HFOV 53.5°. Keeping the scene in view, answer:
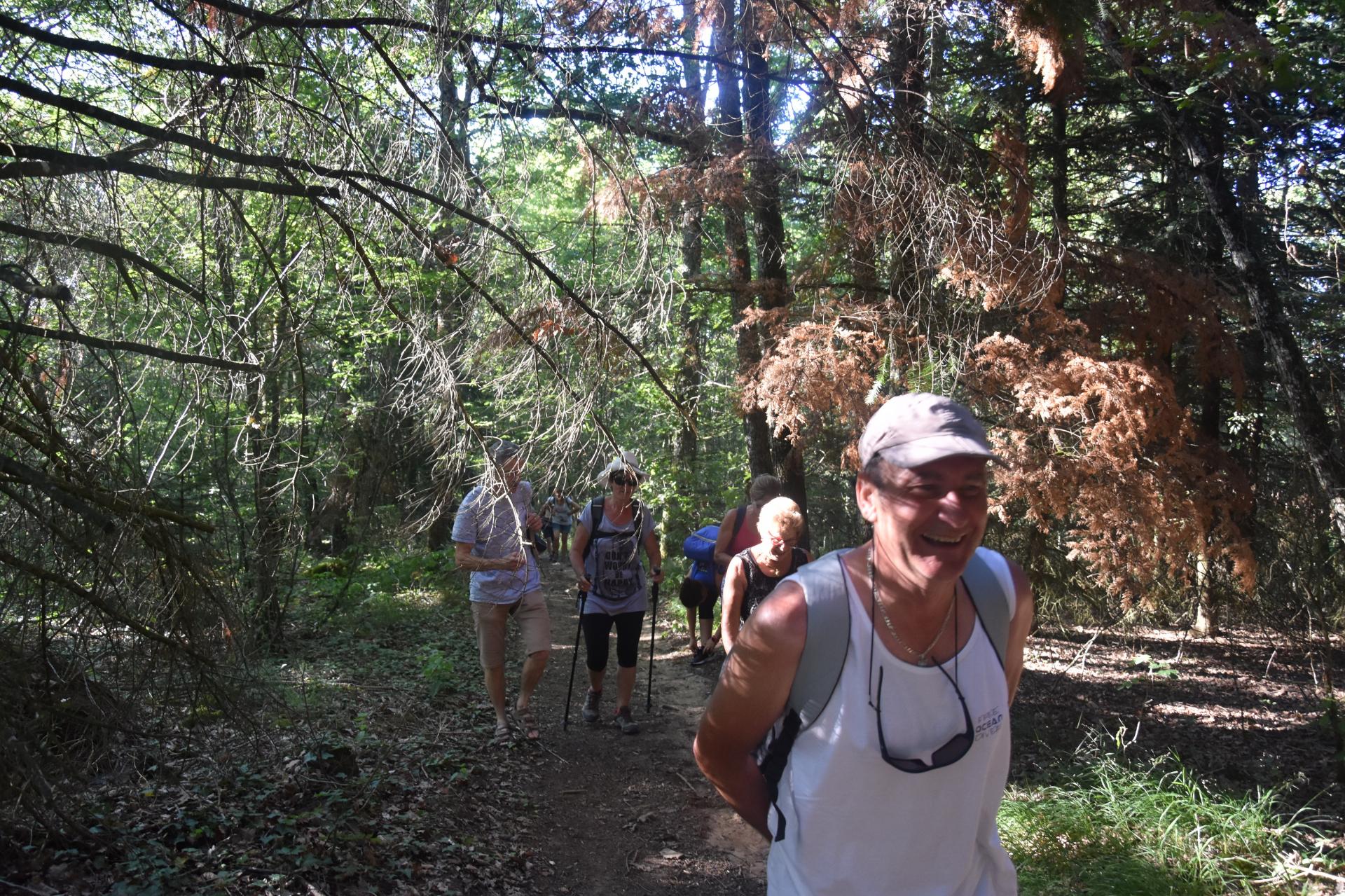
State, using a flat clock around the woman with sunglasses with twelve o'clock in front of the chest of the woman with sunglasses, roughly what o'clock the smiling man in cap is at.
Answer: The smiling man in cap is roughly at 12 o'clock from the woman with sunglasses.

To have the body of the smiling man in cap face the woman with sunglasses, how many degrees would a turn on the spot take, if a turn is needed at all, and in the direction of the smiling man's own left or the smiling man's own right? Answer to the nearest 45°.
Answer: approximately 135° to the smiling man's own left

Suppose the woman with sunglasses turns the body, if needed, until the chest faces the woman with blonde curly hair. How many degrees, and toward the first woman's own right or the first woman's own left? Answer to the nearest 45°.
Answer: approximately 45° to the first woman's own left

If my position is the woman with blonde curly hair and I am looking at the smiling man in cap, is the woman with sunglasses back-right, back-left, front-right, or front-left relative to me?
back-right

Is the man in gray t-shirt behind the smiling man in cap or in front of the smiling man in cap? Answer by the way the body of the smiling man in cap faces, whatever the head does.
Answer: behind

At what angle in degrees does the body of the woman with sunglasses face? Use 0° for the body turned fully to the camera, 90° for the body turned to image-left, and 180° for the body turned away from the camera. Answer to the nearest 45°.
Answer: approximately 0°

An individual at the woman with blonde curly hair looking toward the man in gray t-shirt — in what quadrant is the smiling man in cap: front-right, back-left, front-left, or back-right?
back-left

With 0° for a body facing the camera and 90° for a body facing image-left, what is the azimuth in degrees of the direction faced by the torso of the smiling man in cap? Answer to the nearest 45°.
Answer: approximately 315°
